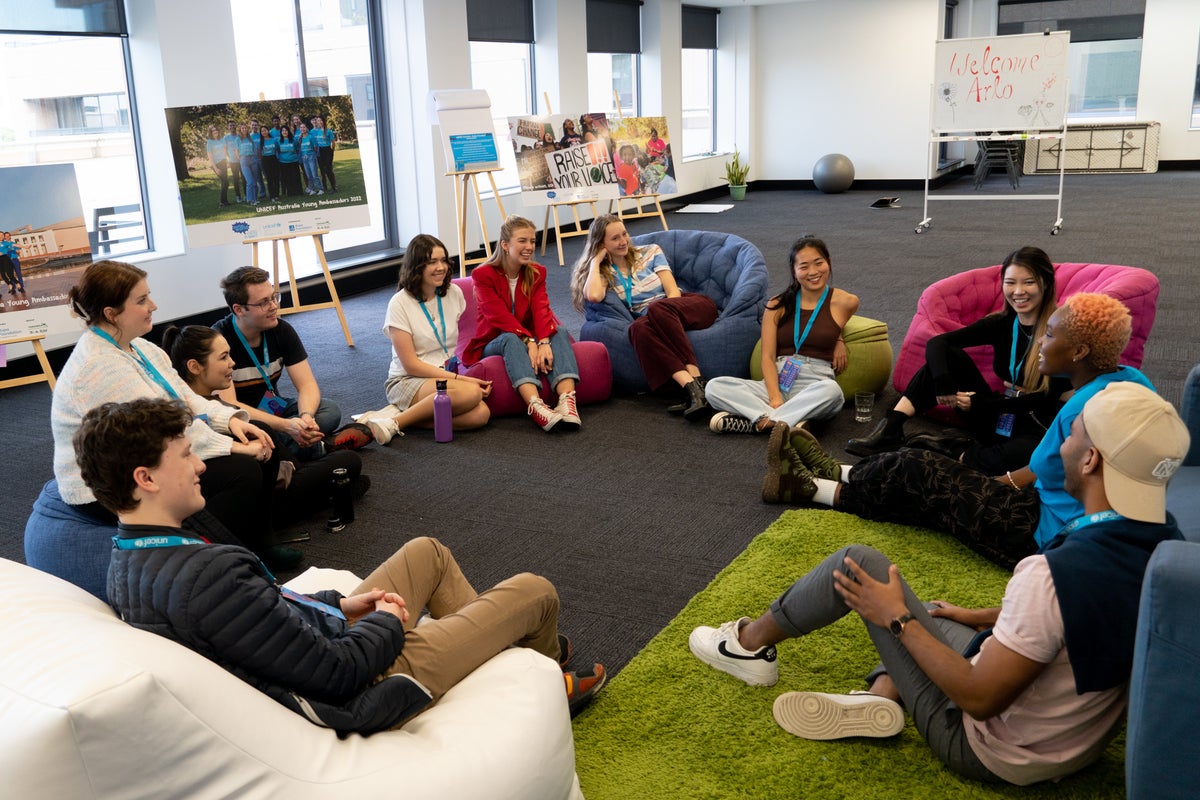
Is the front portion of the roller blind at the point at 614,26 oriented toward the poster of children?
yes

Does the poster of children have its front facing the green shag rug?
yes

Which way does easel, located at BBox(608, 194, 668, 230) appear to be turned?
toward the camera

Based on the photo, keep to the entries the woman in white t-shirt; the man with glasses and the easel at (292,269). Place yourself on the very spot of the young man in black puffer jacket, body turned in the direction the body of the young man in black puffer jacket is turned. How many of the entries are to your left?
3

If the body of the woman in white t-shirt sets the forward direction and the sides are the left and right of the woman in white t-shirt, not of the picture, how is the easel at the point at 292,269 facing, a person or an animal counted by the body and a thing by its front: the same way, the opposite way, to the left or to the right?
the same way

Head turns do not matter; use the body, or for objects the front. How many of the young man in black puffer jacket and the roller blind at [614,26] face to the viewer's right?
1

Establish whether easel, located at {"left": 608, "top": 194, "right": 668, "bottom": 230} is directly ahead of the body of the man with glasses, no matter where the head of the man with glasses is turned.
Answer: no

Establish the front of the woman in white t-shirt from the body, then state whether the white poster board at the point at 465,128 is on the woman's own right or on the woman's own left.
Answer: on the woman's own left

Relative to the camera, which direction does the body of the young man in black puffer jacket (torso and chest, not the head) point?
to the viewer's right

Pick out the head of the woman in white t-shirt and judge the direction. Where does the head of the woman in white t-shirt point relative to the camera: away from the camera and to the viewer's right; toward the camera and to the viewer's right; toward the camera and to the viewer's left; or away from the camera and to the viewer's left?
toward the camera and to the viewer's right

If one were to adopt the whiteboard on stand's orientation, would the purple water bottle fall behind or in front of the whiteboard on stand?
in front

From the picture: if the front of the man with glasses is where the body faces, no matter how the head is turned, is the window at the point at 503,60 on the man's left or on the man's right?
on the man's left

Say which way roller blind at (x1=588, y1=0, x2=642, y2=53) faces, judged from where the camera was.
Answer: facing the viewer

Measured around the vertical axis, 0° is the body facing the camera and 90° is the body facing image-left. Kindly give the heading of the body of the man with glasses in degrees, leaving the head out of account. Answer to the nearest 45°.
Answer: approximately 315°

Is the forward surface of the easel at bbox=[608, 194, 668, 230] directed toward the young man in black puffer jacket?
yes

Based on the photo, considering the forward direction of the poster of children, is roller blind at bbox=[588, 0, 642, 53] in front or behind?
behind

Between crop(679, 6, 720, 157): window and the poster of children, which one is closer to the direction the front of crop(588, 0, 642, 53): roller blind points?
the poster of children

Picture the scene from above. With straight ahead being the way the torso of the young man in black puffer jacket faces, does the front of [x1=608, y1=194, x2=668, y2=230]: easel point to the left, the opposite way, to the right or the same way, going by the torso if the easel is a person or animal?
to the right

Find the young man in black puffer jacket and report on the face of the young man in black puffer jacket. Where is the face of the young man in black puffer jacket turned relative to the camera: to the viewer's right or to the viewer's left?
to the viewer's right

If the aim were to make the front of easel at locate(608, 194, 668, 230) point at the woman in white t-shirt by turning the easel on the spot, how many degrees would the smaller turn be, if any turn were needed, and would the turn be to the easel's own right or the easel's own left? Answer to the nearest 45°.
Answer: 0° — it already faces them

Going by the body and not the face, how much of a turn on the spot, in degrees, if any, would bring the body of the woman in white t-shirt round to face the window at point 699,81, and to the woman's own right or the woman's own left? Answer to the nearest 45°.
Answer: approximately 135° to the woman's own left

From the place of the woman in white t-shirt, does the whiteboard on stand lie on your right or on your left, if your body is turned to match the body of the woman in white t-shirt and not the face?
on your left
